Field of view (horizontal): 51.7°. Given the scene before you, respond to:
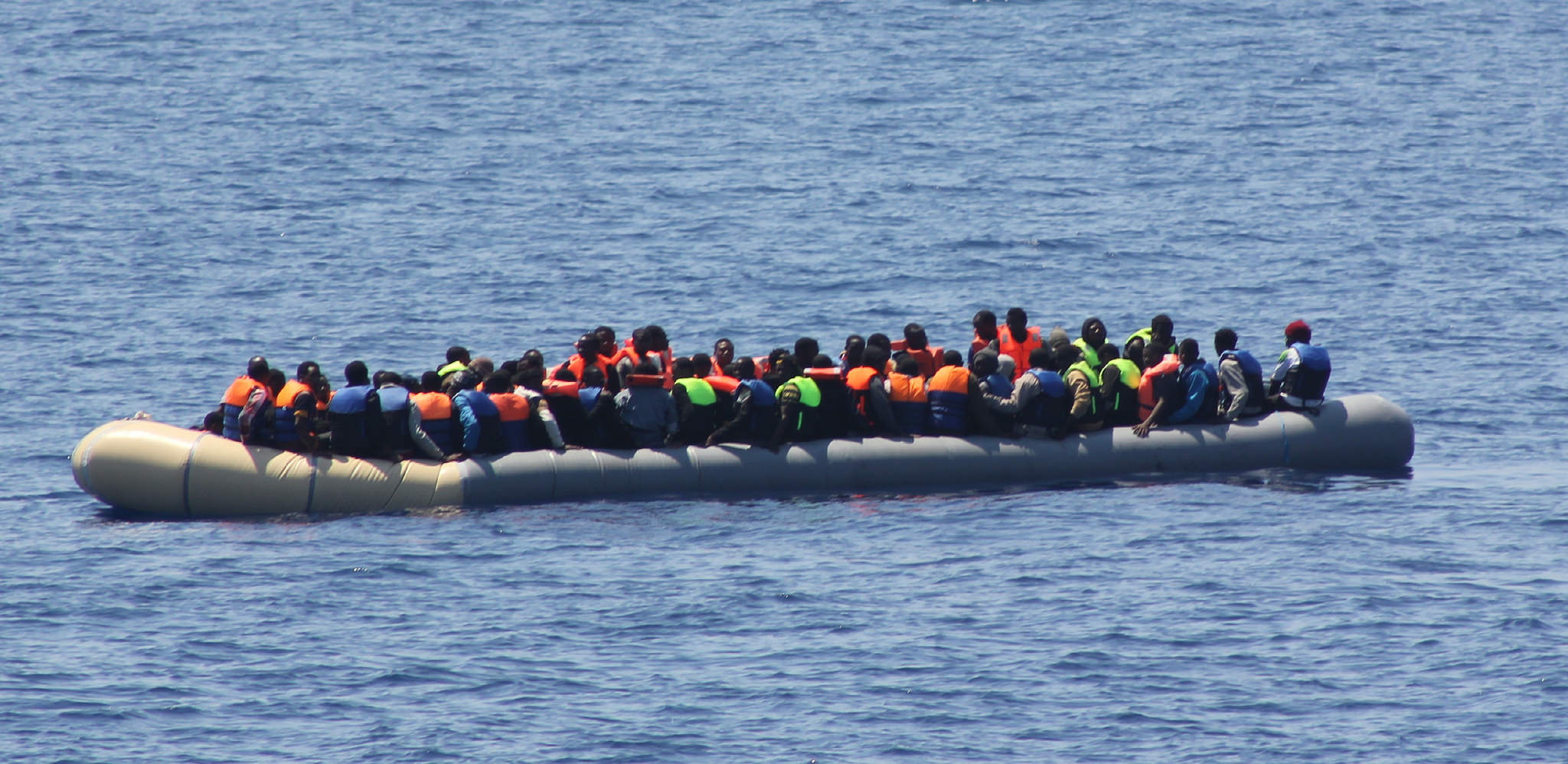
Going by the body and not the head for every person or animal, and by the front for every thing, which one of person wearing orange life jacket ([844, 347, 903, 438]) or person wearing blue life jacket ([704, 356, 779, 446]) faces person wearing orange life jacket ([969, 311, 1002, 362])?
person wearing orange life jacket ([844, 347, 903, 438])

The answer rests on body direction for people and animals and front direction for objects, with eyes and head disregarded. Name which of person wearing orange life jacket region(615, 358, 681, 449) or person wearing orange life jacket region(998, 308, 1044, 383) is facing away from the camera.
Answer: person wearing orange life jacket region(615, 358, 681, 449)

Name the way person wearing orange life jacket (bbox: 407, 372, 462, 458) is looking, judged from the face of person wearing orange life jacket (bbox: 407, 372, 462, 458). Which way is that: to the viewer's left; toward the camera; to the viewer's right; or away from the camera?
away from the camera

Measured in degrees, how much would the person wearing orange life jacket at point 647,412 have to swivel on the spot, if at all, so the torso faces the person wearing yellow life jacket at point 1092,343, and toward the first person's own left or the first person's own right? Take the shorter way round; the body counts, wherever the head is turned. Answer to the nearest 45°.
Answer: approximately 90° to the first person's own right

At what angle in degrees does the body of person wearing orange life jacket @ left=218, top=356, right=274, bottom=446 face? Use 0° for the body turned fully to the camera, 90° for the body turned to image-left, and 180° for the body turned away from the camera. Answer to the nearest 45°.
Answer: approximately 225°

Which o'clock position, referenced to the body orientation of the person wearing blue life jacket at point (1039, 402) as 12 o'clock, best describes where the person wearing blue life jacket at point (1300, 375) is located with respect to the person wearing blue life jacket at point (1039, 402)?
the person wearing blue life jacket at point (1300, 375) is roughly at 4 o'clock from the person wearing blue life jacket at point (1039, 402).

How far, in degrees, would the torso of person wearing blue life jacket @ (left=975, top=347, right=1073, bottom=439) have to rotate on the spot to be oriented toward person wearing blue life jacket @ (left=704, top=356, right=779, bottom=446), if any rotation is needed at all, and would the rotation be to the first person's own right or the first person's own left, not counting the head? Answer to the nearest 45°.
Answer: approximately 45° to the first person's own left

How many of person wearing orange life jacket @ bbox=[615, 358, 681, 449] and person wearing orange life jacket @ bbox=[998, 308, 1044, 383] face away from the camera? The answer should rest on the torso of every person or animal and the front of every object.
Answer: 1

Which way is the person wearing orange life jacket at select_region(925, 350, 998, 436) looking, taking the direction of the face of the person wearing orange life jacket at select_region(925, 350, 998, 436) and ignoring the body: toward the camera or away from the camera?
away from the camera

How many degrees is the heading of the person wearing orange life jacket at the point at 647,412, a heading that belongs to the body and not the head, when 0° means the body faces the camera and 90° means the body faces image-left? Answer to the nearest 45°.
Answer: approximately 180°

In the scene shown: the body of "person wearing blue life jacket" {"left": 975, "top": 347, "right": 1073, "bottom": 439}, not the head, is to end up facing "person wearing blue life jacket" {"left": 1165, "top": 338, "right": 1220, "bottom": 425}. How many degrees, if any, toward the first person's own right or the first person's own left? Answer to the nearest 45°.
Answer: approximately 135° to the first person's own right

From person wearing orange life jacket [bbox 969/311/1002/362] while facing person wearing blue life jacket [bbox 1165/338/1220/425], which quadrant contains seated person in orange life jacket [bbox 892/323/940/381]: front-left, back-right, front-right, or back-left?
back-right

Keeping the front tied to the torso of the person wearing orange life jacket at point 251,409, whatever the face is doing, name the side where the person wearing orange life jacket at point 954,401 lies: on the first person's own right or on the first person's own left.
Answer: on the first person's own right

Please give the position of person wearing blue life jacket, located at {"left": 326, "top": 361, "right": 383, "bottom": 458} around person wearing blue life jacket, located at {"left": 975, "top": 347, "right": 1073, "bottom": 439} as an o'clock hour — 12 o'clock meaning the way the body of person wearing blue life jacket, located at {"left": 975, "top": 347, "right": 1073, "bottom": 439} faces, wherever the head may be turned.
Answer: person wearing blue life jacket, located at {"left": 326, "top": 361, "right": 383, "bottom": 458} is roughly at 10 o'clock from person wearing blue life jacket, located at {"left": 975, "top": 347, "right": 1073, "bottom": 439}.
